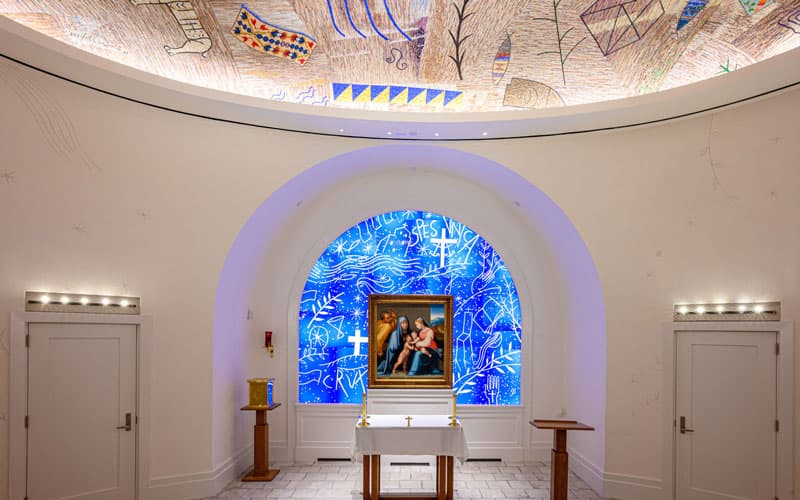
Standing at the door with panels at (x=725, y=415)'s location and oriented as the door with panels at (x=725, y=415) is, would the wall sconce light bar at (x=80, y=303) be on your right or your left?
on your right

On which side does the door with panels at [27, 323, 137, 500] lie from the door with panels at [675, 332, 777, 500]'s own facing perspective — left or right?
on its right
